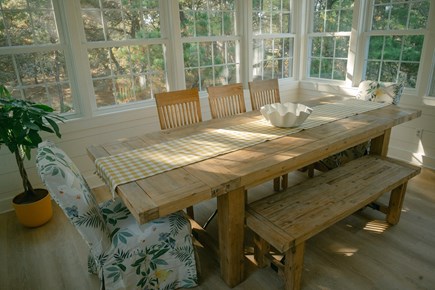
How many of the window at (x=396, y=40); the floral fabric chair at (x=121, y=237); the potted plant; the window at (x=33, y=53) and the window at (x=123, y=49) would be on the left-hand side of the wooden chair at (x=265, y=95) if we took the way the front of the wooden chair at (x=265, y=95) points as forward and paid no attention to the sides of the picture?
1

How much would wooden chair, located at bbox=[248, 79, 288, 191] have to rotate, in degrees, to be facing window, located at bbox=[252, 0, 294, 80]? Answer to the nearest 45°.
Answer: approximately 135° to its left

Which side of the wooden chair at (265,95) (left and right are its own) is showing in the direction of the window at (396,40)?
left

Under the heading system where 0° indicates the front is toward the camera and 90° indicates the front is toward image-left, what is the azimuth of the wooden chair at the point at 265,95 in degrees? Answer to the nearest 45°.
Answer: approximately 315°

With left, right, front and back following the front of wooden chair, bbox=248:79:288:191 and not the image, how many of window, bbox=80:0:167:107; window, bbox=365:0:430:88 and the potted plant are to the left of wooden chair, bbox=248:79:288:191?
1

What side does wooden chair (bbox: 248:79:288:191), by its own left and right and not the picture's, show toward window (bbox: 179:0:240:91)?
back

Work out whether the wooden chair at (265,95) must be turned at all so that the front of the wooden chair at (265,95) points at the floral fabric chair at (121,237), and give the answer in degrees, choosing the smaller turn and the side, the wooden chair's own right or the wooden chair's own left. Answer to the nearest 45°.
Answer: approximately 90° to the wooden chair's own right

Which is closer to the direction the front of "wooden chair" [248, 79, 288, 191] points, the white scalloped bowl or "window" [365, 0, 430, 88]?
the white scalloped bowl

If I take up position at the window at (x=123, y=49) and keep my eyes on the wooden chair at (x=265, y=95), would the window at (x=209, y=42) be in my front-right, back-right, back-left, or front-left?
front-left

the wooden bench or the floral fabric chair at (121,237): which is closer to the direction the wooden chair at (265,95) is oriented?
the wooden bench

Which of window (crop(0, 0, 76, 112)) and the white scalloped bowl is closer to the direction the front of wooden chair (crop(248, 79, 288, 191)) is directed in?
the white scalloped bowl

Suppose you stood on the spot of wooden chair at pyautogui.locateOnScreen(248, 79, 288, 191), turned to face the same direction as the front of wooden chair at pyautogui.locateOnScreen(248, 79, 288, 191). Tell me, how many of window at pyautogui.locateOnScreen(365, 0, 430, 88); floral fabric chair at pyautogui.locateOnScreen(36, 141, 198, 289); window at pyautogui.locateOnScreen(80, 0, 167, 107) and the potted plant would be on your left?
1

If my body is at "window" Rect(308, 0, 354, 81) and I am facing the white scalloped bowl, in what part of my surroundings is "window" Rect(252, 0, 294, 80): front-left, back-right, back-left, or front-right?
front-right

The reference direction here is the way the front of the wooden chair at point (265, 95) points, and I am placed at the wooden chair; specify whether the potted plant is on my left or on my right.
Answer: on my right

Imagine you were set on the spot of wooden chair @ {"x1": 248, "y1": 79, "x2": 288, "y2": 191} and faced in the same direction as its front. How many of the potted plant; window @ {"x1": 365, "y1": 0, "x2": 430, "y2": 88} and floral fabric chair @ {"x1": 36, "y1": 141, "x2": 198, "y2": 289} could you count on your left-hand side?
1

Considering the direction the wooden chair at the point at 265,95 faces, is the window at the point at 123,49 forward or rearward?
rearward

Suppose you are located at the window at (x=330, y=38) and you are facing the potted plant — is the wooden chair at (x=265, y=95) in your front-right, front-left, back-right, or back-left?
front-left
